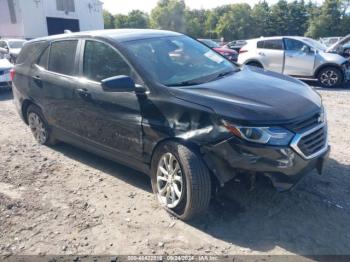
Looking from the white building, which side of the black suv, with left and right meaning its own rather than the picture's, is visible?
back

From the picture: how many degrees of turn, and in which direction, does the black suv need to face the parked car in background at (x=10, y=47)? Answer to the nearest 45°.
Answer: approximately 180°

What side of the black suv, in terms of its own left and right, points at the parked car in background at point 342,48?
left

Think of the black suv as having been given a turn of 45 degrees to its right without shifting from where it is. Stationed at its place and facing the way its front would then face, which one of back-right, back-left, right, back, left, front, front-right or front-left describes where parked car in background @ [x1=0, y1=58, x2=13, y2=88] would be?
back-right

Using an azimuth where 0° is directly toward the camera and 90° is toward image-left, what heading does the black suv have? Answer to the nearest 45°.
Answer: approximately 315°

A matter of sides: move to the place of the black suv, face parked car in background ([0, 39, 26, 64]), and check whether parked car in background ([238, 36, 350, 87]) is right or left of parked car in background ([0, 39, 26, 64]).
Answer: right
